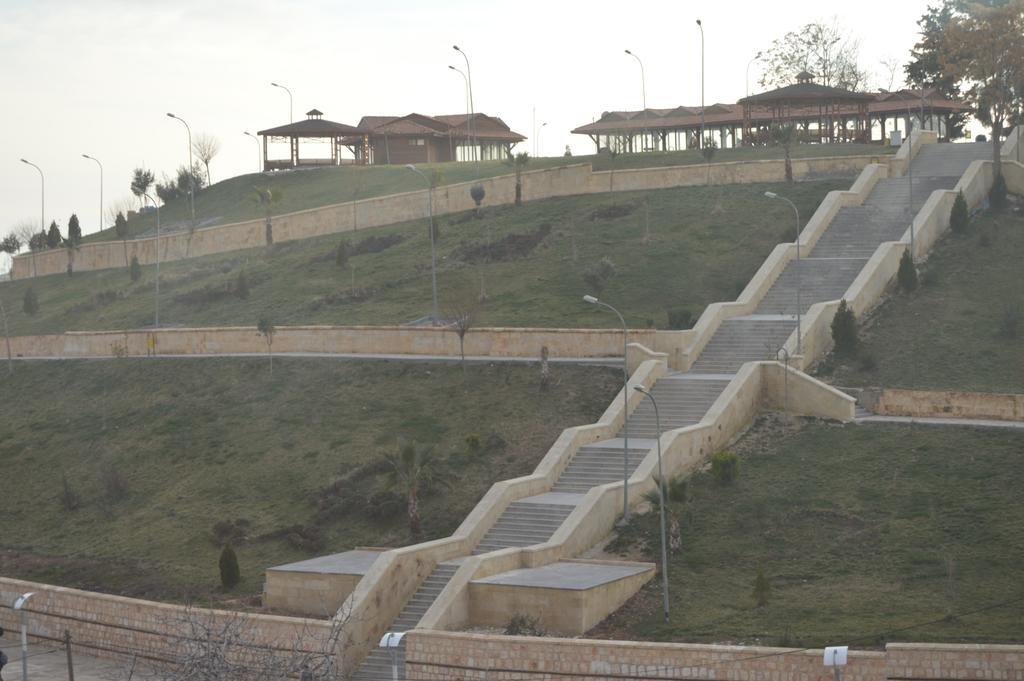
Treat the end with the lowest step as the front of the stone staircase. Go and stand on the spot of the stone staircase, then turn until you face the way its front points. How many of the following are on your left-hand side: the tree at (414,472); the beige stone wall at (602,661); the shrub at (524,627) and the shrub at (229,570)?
2

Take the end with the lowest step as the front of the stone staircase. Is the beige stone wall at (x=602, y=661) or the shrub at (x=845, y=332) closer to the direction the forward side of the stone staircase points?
the beige stone wall

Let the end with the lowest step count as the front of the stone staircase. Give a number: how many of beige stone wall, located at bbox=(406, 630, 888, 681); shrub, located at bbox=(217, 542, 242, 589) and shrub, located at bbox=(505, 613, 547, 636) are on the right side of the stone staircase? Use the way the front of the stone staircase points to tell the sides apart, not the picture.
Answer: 1

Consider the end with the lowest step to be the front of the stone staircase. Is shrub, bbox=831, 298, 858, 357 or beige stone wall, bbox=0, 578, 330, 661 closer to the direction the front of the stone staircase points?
the beige stone wall

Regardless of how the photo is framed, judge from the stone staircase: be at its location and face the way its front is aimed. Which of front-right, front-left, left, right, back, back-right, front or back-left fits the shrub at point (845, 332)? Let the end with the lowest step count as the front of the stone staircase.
back

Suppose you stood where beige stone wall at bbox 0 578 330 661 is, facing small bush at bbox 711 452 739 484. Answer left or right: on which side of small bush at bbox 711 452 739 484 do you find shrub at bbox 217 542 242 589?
left
